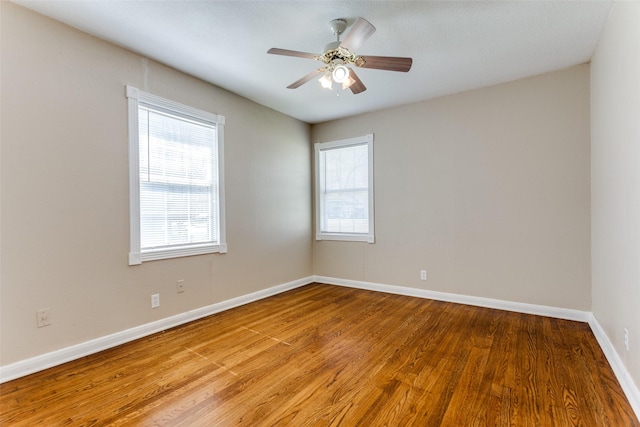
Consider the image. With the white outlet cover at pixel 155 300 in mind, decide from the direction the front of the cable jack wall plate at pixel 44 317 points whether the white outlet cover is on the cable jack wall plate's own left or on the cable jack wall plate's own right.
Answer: on the cable jack wall plate's own left

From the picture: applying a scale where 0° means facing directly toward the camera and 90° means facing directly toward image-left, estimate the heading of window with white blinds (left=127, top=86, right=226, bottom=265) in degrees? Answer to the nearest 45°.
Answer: approximately 315°

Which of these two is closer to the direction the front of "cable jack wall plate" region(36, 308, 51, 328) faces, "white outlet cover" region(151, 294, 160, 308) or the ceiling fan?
the ceiling fan

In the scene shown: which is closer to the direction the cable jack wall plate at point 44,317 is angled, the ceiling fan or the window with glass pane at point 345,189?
the ceiling fan
